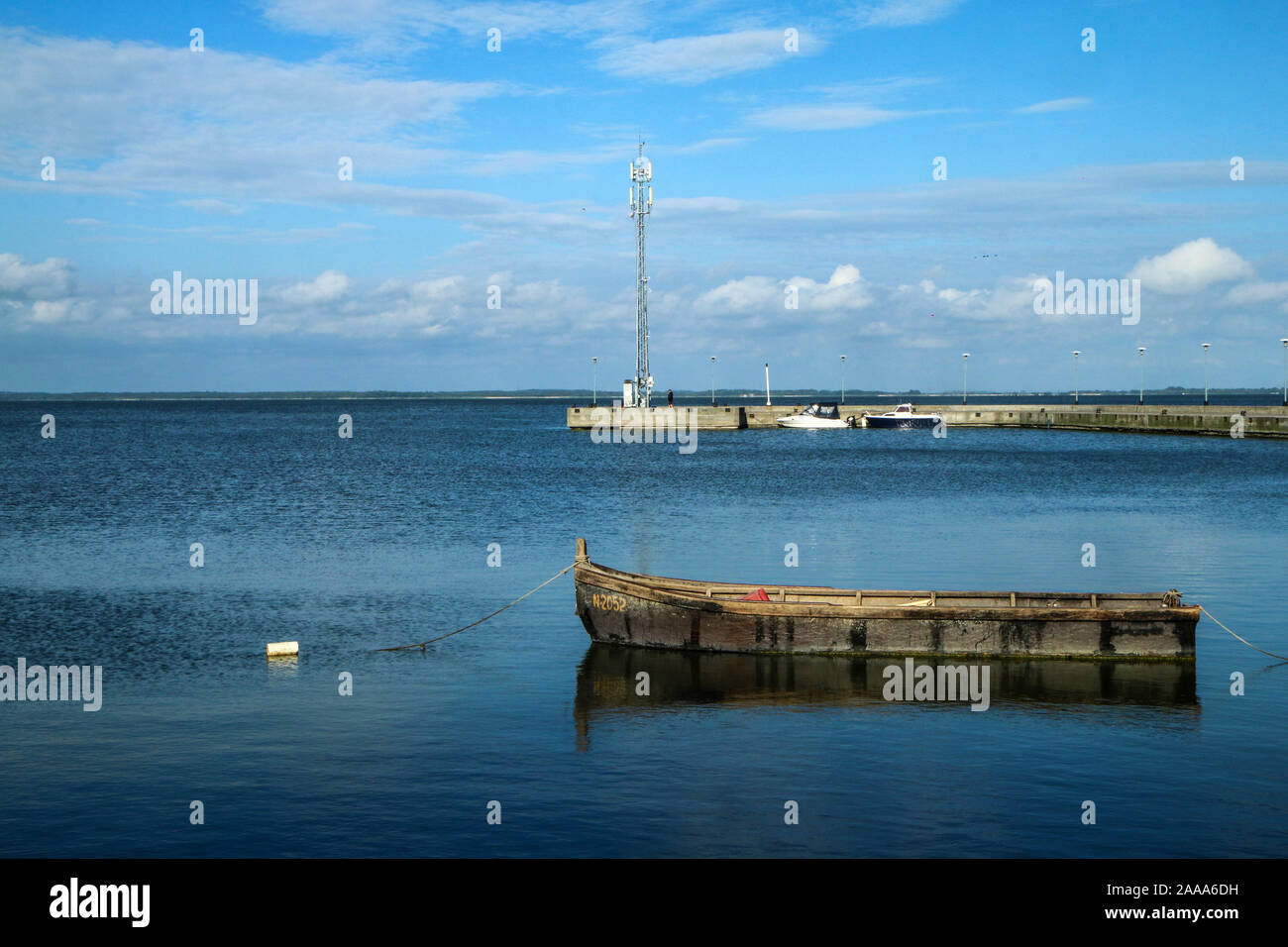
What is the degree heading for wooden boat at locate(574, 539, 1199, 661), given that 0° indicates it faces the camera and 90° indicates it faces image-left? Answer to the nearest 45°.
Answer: approximately 90°
